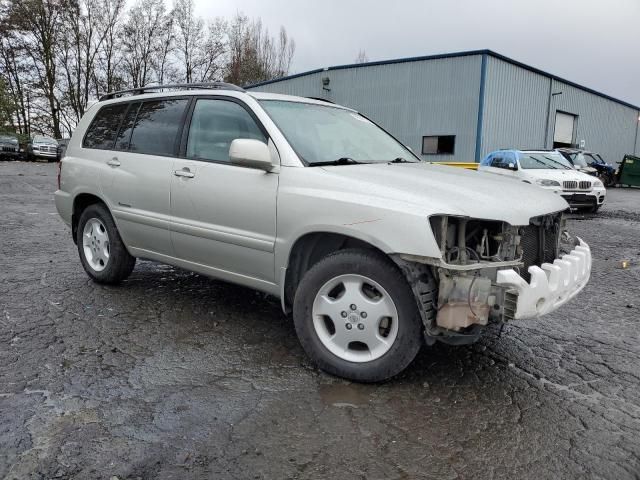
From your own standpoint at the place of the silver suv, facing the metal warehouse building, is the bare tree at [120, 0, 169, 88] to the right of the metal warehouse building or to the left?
left

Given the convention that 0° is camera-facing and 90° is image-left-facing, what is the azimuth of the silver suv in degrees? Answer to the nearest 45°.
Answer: approximately 315°

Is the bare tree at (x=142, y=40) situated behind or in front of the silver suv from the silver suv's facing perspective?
behind

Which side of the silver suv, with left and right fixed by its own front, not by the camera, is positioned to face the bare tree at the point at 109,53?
back

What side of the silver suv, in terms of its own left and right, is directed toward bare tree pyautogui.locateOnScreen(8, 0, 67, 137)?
back

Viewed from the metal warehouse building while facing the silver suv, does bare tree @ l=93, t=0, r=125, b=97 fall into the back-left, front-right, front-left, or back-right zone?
back-right

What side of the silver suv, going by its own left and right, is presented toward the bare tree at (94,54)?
back

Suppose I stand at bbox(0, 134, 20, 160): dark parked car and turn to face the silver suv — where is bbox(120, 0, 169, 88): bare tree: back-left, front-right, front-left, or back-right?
back-left

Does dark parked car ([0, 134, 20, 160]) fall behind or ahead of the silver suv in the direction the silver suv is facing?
behind

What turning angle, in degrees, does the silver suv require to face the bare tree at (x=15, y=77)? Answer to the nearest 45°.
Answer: approximately 180°
